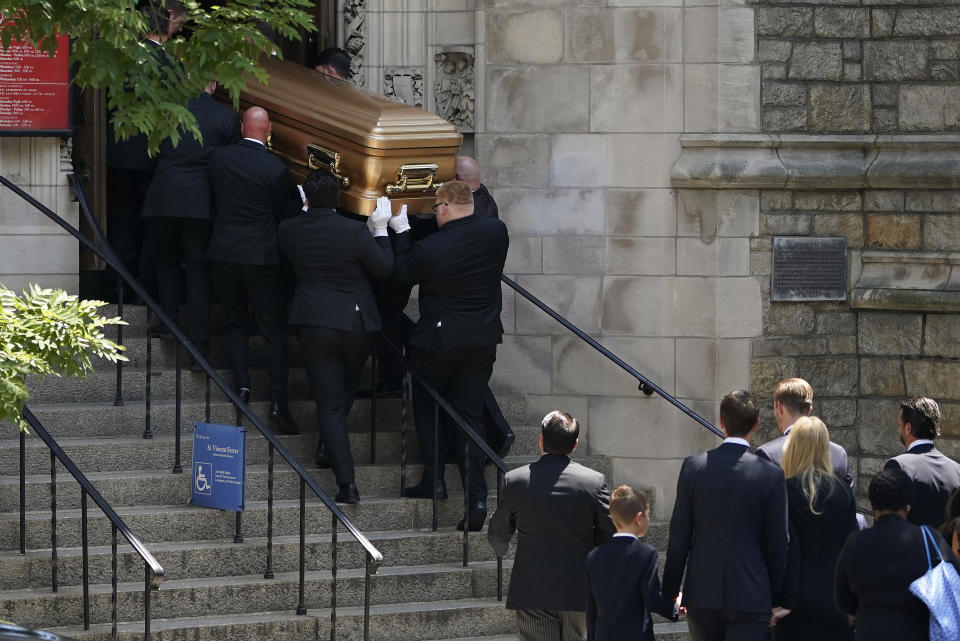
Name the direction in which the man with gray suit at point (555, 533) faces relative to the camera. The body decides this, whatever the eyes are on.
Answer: away from the camera

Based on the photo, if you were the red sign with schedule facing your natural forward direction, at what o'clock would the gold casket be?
The gold casket is roughly at 10 o'clock from the red sign with schedule.

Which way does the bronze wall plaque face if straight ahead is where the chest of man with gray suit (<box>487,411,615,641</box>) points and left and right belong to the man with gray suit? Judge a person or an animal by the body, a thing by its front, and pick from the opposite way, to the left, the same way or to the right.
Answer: the opposite way

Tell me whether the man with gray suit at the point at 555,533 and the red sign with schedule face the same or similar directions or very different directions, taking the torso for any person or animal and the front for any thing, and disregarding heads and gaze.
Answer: very different directions

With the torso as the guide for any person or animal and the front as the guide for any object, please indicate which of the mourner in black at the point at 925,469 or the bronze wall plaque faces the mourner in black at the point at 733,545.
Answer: the bronze wall plaque

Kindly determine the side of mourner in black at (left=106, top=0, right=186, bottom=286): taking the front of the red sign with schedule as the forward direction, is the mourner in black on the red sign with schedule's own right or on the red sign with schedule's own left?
on the red sign with schedule's own left

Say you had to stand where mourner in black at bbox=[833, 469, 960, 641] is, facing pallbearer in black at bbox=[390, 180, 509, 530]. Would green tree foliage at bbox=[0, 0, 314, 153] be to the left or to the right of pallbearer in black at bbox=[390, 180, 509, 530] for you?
left

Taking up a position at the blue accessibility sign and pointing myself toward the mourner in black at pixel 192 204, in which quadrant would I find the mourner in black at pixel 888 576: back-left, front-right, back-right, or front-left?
back-right

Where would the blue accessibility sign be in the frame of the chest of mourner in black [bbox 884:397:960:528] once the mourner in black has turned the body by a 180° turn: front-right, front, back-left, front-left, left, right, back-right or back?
back-right

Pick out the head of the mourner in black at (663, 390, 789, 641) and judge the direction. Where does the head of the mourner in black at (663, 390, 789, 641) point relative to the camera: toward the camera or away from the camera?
away from the camera

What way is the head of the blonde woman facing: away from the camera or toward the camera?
away from the camera

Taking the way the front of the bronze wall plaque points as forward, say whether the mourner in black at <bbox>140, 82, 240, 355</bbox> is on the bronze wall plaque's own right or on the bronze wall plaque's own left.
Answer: on the bronze wall plaque's own right

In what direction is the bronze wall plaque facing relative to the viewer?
toward the camera

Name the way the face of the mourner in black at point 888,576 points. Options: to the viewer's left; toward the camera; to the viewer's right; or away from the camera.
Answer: away from the camera
